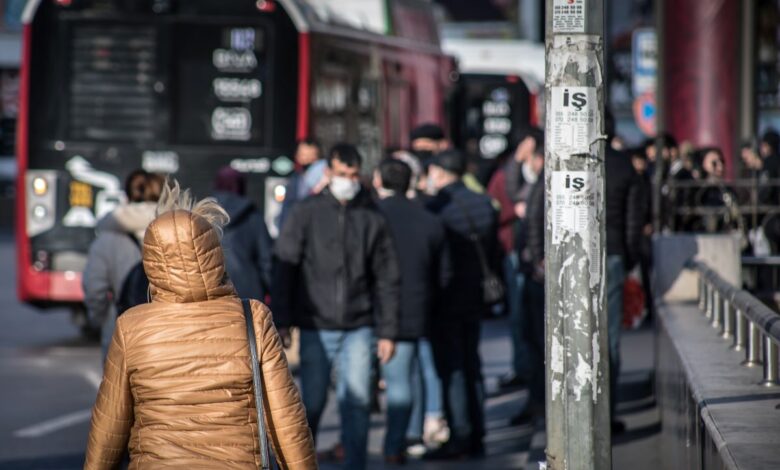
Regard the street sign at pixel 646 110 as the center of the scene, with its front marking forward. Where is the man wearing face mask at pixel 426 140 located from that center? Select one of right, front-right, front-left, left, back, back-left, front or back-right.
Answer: front

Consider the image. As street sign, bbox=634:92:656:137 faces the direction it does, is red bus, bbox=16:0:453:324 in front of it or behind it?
in front

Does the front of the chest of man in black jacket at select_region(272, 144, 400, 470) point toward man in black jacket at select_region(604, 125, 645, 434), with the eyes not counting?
no

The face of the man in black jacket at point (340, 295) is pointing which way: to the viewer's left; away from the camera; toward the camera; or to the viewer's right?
toward the camera

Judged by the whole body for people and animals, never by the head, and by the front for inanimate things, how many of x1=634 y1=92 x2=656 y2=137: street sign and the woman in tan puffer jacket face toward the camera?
1

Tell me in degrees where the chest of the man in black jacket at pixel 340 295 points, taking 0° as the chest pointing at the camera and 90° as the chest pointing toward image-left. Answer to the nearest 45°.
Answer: approximately 0°

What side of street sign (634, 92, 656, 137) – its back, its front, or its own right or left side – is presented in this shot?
front

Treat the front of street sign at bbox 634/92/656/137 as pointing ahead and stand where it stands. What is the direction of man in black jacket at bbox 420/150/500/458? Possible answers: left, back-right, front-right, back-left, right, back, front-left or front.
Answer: front

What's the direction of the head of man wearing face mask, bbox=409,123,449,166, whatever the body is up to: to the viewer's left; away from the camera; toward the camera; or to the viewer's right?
toward the camera

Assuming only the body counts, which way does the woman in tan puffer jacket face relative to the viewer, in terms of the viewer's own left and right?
facing away from the viewer
